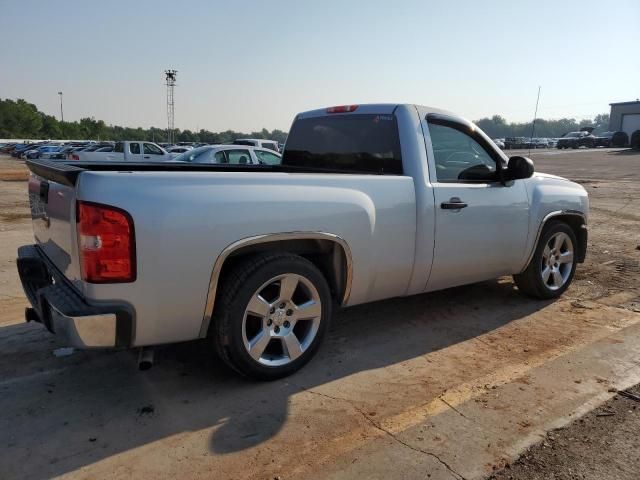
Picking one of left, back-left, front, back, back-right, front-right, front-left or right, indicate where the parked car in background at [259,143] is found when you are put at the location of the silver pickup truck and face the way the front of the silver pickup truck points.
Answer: front-left

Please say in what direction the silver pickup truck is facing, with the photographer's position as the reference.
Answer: facing away from the viewer and to the right of the viewer

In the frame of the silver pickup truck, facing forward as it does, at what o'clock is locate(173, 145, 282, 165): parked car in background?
The parked car in background is roughly at 10 o'clock from the silver pickup truck.
